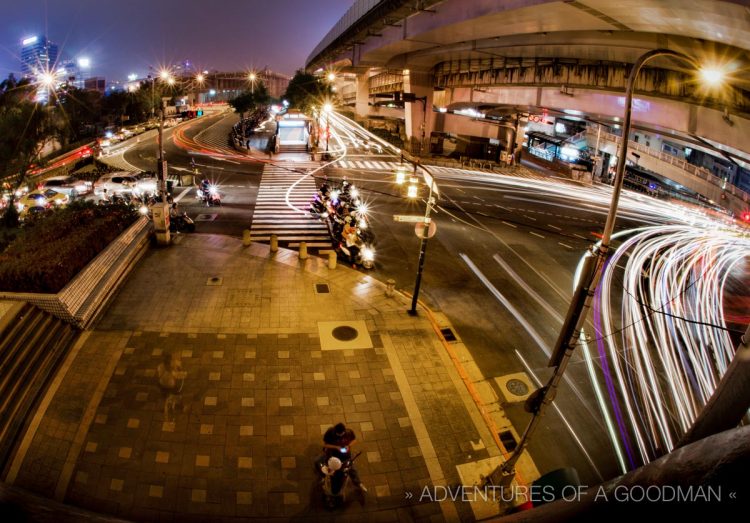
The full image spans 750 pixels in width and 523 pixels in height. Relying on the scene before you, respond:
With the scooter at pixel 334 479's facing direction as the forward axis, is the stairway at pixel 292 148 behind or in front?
behind

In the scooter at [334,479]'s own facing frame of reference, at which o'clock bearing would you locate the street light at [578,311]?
The street light is roughly at 9 o'clock from the scooter.

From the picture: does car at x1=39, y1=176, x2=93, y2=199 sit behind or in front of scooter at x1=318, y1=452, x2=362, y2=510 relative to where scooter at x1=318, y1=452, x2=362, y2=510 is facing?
behind

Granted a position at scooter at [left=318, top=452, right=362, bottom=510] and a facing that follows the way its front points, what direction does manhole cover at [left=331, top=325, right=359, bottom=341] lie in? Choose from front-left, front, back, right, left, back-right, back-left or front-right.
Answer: back

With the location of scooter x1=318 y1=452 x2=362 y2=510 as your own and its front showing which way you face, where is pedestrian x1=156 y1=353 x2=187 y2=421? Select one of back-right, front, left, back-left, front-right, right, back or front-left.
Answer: back-right

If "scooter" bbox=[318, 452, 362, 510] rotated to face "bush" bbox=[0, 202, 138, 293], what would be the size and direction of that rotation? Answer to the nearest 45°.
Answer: approximately 135° to its right

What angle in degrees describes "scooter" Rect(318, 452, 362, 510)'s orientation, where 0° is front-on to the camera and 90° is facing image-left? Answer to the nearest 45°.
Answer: approximately 0°
